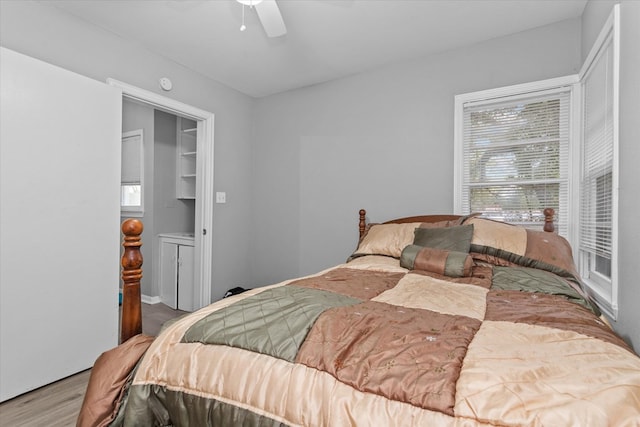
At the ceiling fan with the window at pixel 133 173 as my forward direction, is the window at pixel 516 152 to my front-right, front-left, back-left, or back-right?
back-right

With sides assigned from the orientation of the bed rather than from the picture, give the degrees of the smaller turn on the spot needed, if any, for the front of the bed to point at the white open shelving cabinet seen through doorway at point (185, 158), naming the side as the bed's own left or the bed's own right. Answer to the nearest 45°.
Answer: approximately 90° to the bed's own right

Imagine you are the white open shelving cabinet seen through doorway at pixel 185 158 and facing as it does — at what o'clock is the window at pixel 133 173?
The window is roughly at 2 o'clock from the white open shelving cabinet seen through doorway.

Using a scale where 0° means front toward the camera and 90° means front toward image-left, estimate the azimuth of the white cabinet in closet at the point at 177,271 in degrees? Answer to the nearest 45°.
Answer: approximately 45°

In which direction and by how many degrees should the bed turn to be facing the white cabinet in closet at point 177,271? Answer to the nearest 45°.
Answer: approximately 90° to its right

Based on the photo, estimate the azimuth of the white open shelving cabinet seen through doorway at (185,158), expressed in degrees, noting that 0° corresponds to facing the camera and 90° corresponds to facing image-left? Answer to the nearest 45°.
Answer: approximately 45°

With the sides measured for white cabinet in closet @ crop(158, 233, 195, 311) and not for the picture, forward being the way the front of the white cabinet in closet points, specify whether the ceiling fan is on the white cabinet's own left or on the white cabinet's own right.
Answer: on the white cabinet's own left
